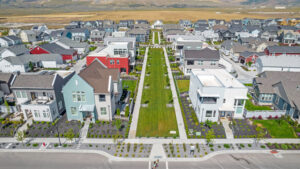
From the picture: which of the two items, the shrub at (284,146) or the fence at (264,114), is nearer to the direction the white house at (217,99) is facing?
the shrub

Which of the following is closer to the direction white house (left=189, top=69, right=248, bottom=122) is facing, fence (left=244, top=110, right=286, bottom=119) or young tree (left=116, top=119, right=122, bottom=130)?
the young tree

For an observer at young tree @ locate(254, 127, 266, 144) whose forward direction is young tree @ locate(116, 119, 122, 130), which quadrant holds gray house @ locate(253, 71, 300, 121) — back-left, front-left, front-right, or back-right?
back-right

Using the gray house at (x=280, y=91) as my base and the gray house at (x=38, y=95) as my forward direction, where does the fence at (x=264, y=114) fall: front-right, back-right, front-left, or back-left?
front-left

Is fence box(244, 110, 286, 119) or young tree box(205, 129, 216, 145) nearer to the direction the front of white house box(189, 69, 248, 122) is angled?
the young tree

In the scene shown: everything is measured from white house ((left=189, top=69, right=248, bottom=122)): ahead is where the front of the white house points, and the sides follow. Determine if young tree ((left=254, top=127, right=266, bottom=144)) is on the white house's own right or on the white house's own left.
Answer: on the white house's own left

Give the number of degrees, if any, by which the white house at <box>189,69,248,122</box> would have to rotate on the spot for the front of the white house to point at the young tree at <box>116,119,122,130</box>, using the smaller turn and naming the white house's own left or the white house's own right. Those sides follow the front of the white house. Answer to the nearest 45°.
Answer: approximately 45° to the white house's own right

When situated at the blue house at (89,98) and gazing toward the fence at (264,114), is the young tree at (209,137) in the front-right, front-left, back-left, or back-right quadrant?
front-right

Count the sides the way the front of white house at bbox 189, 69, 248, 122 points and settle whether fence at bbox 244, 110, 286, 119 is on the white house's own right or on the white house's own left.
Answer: on the white house's own left
